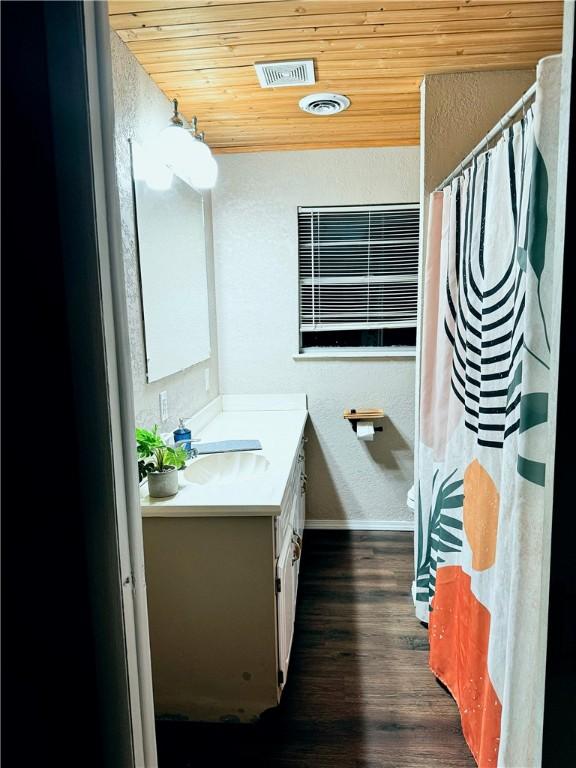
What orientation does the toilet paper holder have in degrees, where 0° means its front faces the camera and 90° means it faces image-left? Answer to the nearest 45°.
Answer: approximately 0°

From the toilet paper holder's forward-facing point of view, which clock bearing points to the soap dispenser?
The soap dispenser is roughly at 1 o'clock from the toilet paper holder.

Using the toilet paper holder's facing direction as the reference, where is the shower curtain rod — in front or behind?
in front

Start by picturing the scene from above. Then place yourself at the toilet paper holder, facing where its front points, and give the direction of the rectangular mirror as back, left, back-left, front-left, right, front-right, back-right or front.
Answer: front-right
